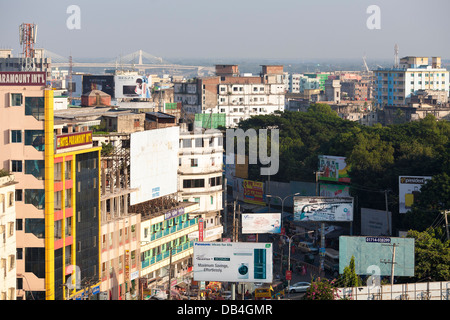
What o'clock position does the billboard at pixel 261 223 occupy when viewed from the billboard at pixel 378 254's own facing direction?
the billboard at pixel 261 223 is roughly at 5 o'clock from the billboard at pixel 378 254.

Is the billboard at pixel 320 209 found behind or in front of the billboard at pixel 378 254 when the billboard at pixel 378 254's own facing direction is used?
behind

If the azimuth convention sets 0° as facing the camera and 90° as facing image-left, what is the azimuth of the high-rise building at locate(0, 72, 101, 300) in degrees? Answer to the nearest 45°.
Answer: approximately 315°

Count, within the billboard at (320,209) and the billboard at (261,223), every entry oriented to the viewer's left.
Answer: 0

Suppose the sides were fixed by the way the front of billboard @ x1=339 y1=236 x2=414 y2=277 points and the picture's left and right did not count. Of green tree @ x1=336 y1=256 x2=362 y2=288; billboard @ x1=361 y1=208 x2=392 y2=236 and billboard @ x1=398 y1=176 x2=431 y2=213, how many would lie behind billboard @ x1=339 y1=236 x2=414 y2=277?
2

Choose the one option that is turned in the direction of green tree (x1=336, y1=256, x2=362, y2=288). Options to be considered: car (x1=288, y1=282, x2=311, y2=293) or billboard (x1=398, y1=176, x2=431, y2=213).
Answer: the billboard

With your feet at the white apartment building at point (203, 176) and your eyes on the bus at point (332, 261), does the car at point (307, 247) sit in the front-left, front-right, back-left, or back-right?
front-left

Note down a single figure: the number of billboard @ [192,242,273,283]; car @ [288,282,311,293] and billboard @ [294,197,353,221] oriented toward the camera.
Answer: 2

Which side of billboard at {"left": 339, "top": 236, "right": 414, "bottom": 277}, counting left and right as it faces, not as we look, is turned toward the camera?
front

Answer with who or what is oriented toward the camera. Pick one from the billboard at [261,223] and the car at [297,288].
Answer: the billboard

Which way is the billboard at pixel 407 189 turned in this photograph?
toward the camera
